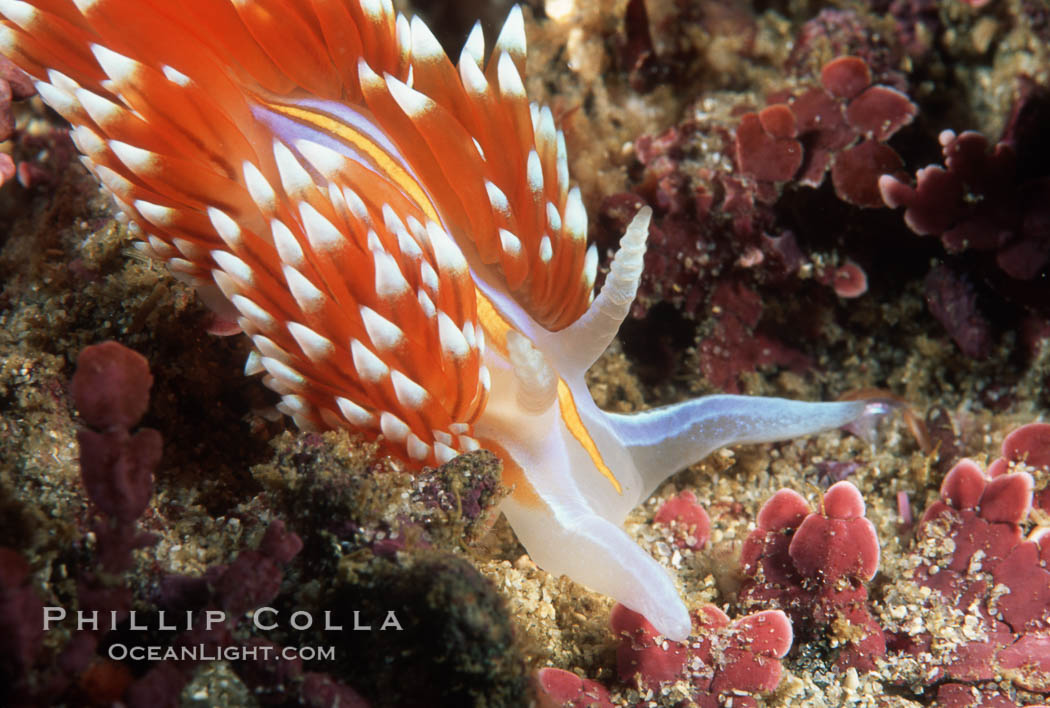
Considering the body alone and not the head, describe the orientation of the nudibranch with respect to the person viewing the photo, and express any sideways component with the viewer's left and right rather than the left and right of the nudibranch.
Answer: facing the viewer and to the right of the viewer

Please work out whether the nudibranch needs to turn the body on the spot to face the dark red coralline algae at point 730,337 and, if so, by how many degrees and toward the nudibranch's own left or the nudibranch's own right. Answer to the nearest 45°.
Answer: approximately 90° to the nudibranch's own left
